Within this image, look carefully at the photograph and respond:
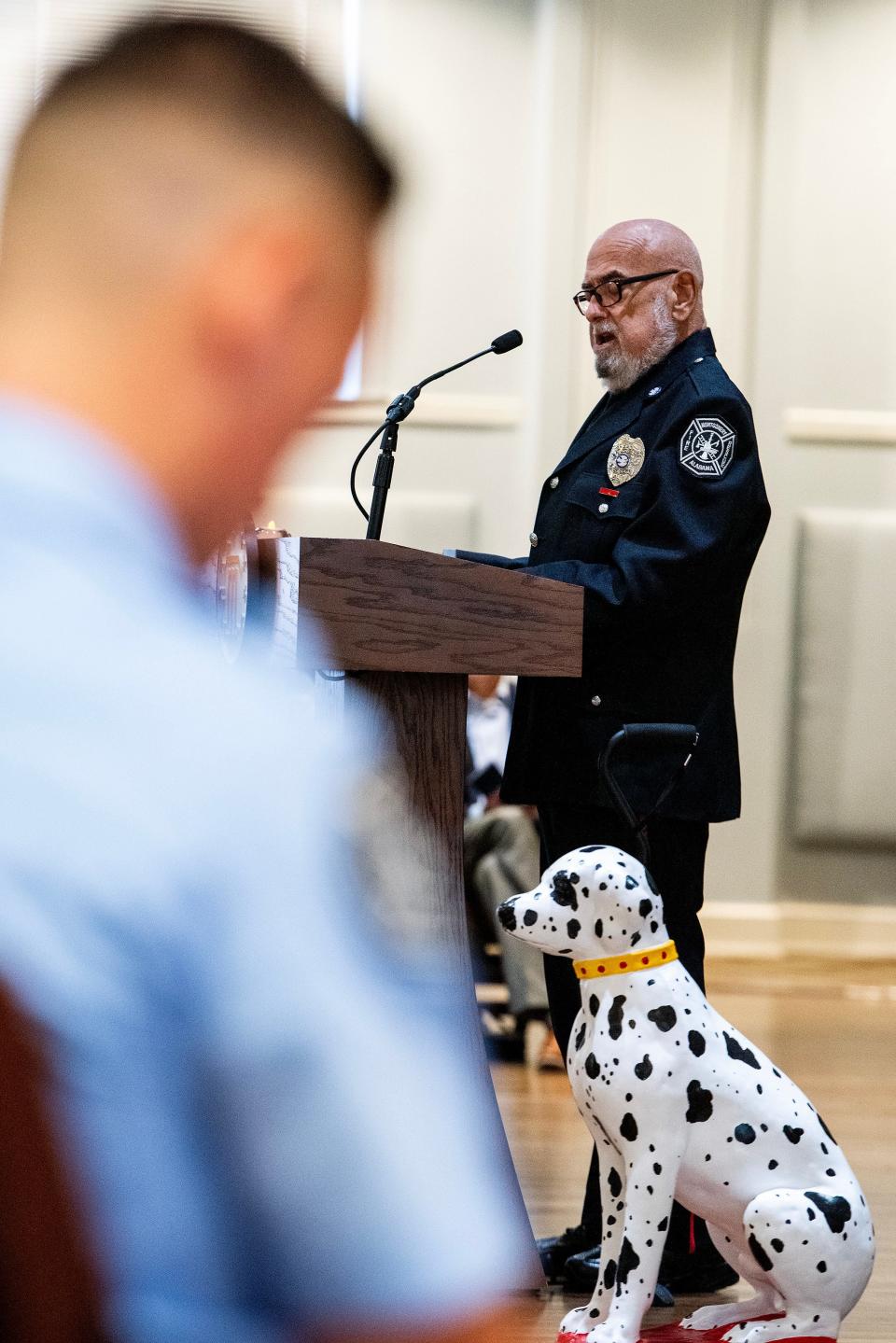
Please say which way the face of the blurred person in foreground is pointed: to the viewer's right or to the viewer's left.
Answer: to the viewer's right

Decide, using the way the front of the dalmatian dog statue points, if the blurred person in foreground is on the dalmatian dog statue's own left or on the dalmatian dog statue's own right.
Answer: on the dalmatian dog statue's own left

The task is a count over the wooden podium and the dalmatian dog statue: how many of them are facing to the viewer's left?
2

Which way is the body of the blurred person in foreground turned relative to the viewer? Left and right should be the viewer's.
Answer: facing away from the viewer and to the right of the viewer

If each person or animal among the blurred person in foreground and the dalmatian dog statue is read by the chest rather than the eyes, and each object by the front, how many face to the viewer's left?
1

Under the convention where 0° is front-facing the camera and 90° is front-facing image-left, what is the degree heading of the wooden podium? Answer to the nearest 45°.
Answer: approximately 90°

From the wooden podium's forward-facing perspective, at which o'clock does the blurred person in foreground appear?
The blurred person in foreground is roughly at 9 o'clock from the wooden podium.

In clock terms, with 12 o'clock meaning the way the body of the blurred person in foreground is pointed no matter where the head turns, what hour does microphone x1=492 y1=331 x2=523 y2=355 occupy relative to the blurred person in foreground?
The microphone is roughly at 11 o'clock from the blurred person in foreground.

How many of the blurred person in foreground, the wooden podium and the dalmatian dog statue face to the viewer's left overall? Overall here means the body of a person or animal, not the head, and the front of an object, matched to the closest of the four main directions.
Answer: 2

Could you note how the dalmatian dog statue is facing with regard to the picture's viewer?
facing to the left of the viewer

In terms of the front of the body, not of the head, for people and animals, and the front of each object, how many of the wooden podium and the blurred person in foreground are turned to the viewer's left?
1
